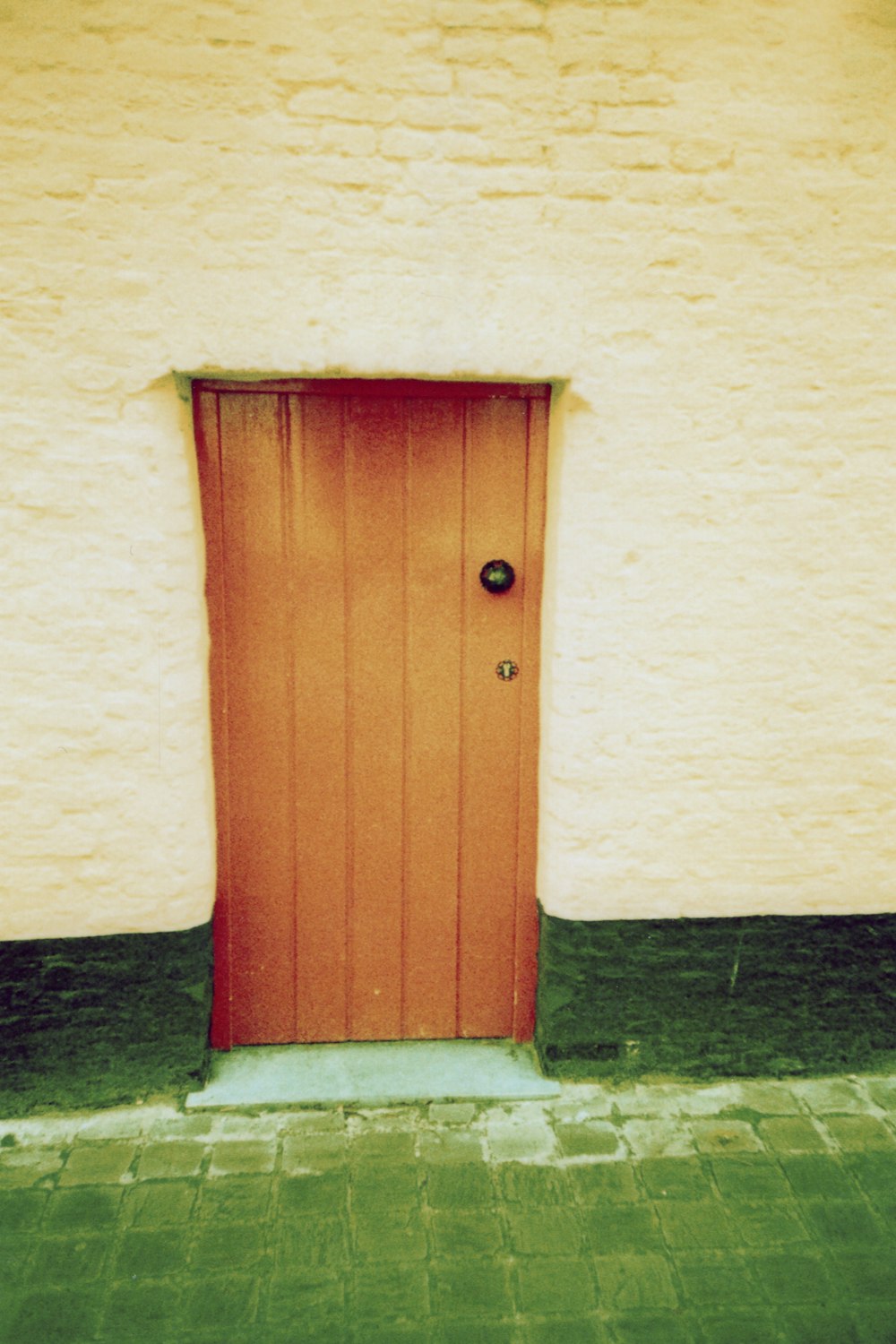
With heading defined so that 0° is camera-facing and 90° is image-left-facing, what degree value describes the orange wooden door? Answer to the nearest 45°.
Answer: approximately 0°
